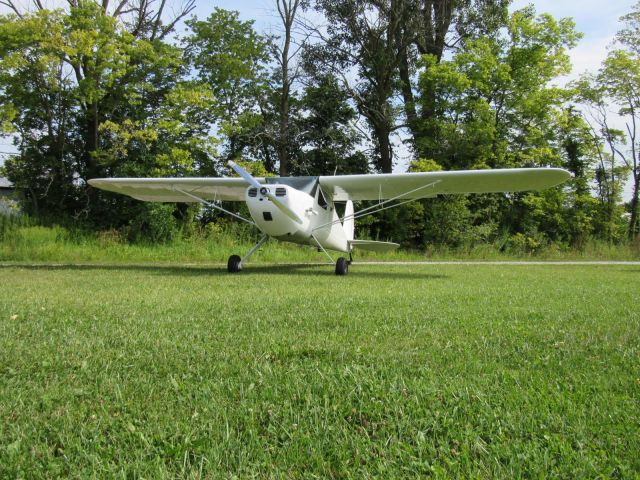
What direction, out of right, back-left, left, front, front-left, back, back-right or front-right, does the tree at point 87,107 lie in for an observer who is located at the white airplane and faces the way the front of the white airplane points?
right

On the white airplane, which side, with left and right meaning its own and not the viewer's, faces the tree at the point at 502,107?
back

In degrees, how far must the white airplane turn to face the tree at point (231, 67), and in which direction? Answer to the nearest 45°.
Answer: approximately 135° to its right

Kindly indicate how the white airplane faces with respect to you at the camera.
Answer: facing the viewer and to the left of the viewer

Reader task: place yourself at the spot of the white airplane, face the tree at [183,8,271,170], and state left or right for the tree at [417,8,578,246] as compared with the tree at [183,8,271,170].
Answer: right

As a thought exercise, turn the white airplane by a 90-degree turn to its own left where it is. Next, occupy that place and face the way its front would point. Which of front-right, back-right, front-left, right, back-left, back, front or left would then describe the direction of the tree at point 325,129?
back-left
